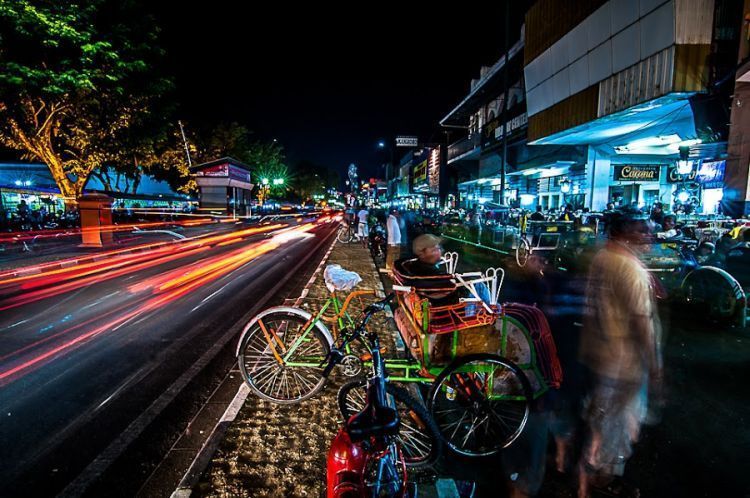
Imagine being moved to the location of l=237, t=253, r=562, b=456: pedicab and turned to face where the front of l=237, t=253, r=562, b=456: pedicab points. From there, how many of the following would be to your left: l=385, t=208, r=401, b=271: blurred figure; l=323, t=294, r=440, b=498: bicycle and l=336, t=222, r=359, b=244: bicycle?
2

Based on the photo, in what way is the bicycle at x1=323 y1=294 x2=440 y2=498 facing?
away from the camera

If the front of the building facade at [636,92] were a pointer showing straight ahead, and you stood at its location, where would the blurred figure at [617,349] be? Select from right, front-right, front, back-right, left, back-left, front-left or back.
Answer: front-left

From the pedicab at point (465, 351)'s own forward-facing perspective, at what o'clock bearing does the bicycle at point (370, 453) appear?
The bicycle is roughly at 4 o'clock from the pedicab.

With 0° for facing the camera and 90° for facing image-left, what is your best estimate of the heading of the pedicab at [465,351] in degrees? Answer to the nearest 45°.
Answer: approximately 270°

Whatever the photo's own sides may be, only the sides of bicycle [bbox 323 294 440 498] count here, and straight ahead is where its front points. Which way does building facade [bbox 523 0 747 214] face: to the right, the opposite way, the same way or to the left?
to the left

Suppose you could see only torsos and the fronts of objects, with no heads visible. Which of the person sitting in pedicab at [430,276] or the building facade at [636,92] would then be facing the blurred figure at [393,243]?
the building facade

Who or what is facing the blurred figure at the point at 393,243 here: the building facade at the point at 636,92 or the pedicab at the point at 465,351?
the building facade

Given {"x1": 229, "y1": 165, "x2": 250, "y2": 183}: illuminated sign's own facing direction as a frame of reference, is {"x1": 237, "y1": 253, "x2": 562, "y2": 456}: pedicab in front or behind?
in front

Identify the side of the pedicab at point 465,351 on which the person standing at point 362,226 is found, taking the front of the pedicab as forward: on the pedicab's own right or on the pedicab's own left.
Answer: on the pedicab's own left

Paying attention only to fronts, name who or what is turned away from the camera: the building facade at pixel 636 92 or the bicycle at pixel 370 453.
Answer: the bicycle
